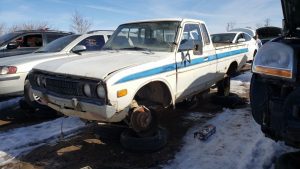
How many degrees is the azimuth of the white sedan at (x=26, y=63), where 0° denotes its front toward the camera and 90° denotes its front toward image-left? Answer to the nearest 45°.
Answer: approximately 45°

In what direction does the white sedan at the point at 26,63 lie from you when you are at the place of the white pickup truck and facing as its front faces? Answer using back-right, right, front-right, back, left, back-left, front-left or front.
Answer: right

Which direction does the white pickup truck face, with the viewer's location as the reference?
facing the viewer and to the left of the viewer

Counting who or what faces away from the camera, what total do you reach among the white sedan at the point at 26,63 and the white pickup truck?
0

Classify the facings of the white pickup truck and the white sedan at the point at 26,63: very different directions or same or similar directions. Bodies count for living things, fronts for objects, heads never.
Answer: same or similar directions
